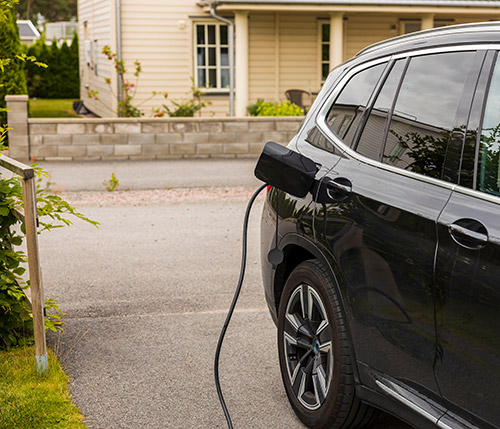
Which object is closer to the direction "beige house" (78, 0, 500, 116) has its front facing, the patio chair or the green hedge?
the patio chair

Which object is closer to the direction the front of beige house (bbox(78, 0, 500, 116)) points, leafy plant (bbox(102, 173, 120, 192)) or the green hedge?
the leafy plant

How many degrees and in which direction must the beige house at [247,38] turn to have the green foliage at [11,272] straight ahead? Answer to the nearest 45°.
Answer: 0° — it already faces it

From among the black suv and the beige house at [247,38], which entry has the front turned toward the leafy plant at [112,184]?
the beige house

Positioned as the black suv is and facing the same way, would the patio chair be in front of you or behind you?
behind

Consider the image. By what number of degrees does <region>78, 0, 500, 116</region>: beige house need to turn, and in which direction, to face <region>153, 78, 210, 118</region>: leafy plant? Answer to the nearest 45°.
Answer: approximately 45° to its right

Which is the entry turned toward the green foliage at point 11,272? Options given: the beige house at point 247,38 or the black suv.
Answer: the beige house

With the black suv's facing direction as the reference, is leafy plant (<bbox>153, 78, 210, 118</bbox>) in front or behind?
behind

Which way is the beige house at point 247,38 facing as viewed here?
toward the camera

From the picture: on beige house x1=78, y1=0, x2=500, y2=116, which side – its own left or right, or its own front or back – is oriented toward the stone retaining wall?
front

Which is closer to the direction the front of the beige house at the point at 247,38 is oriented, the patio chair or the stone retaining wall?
the stone retaining wall

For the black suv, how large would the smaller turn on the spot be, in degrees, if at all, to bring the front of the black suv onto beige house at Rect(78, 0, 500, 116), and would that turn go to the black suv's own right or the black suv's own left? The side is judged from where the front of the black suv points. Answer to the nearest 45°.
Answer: approximately 135° to the black suv's own left

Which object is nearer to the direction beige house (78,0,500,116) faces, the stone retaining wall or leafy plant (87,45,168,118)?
the stone retaining wall

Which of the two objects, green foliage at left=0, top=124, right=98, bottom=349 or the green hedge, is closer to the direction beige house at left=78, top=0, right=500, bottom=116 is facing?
the green foliage
